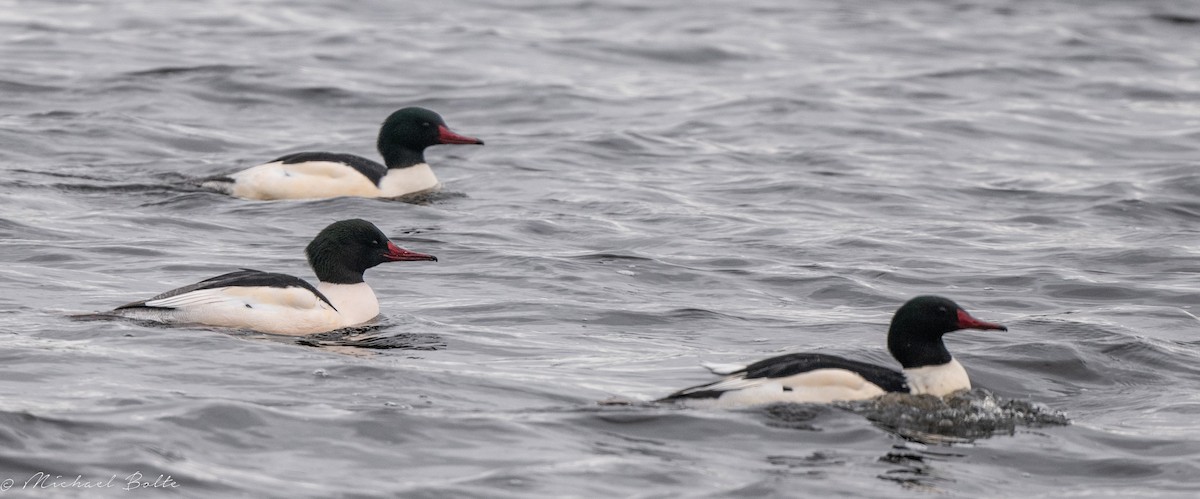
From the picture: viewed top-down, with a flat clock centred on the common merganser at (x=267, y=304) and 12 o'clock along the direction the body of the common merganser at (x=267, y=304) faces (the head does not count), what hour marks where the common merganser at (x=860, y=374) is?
the common merganser at (x=860, y=374) is roughly at 1 o'clock from the common merganser at (x=267, y=304).

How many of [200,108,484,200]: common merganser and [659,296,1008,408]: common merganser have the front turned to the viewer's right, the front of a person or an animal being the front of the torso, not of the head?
2

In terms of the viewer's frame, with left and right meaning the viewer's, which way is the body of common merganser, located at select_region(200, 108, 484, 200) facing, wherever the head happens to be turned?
facing to the right of the viewer

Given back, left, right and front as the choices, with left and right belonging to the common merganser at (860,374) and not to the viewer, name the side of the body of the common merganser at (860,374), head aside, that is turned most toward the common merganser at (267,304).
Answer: back

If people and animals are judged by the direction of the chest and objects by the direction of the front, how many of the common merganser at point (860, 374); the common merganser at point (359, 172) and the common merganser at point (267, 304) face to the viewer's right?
3

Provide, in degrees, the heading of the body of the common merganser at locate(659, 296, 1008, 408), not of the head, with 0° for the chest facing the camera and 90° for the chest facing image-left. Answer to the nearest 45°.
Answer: approximately 270°

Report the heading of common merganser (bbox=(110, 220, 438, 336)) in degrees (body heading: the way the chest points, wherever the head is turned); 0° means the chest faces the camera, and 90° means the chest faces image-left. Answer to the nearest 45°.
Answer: approximately 270°

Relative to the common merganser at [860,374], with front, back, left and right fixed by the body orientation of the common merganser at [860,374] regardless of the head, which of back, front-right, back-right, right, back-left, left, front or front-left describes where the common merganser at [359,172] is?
back-left

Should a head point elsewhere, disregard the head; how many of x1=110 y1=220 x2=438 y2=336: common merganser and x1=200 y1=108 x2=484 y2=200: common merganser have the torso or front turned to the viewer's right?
2
